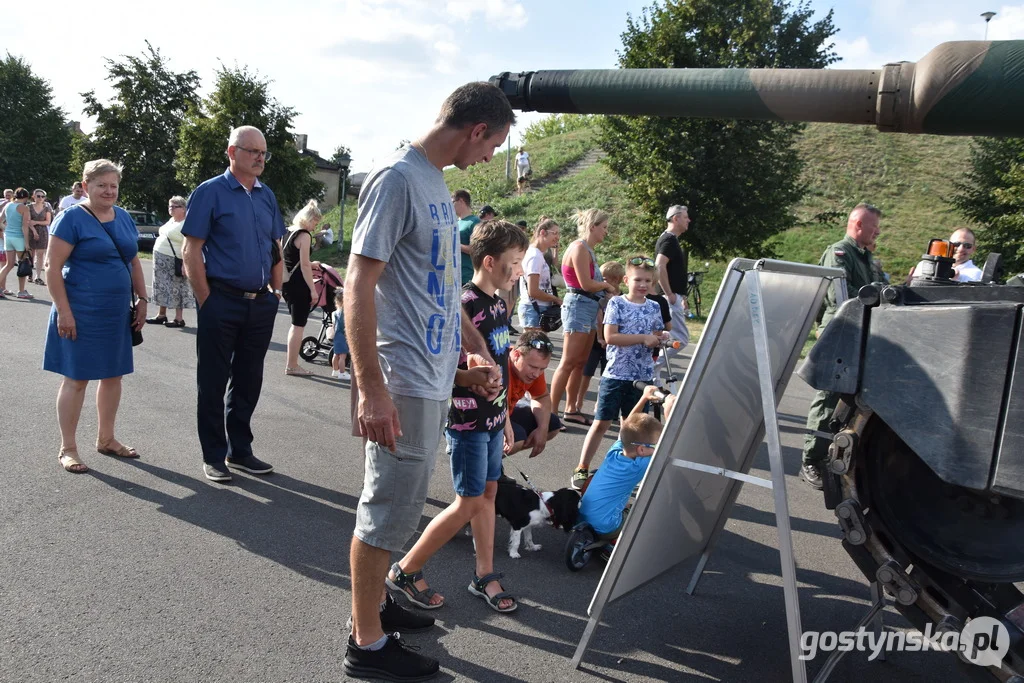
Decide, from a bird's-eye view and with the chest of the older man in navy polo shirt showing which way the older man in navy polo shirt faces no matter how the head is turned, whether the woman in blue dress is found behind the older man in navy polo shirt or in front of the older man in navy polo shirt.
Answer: behind

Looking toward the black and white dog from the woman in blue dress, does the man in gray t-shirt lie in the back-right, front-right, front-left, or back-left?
front-right

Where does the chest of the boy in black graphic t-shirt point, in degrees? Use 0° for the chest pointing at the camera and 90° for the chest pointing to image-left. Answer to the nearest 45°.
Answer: approximately 315°

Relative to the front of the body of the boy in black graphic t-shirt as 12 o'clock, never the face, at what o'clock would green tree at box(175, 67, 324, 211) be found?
The green tree is roughly at 7 o'clock from the boy in black graphic t-shirt.

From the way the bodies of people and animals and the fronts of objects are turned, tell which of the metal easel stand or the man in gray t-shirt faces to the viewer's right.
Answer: the man in gray t-shirt

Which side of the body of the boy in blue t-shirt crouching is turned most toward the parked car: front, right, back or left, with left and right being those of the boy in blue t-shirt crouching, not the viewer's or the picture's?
left

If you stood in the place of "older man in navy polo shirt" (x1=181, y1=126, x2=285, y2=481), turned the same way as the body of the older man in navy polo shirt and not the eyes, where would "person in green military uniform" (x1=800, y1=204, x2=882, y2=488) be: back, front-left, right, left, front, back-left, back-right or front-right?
front-left

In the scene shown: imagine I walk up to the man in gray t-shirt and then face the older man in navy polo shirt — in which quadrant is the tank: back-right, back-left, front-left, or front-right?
back-right

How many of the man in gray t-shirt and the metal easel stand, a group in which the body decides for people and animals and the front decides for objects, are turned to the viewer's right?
1

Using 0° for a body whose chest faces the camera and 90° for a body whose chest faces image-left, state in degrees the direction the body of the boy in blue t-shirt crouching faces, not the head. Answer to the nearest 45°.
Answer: approximately 225°
